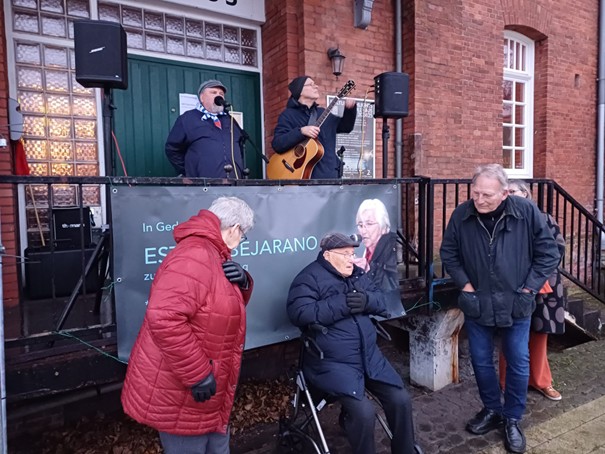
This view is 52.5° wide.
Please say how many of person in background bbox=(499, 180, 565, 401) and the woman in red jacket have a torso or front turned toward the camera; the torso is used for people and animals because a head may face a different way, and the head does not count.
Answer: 1

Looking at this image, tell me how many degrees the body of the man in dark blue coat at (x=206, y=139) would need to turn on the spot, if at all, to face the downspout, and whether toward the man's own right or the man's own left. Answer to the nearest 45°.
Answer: approximately 90° to the man's own left

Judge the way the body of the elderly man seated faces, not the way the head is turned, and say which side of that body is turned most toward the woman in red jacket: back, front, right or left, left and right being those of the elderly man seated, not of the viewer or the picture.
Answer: right

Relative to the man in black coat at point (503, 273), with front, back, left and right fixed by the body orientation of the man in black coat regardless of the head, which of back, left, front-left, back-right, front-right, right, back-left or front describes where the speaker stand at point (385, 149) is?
back-right

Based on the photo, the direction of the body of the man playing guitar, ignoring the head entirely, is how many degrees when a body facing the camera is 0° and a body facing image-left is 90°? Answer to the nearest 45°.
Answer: approximately 315°

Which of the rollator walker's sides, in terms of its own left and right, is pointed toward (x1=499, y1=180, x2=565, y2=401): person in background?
left

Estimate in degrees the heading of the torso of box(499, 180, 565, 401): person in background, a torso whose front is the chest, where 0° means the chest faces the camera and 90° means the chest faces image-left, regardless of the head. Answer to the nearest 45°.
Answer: approximately 0°

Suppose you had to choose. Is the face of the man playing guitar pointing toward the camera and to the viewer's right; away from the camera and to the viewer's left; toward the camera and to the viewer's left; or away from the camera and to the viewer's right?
toward the camera and to the viewer's right

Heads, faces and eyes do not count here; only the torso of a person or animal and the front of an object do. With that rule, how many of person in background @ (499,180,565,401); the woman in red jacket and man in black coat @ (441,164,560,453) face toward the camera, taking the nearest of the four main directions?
2

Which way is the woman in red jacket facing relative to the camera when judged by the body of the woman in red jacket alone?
to the viewer's right
